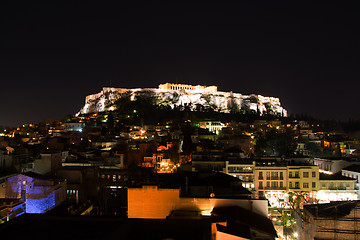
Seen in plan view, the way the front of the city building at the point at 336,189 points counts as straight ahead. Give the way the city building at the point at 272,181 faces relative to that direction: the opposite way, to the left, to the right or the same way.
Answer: the same way

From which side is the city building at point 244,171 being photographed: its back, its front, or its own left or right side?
front

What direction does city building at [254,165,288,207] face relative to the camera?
toward the camera

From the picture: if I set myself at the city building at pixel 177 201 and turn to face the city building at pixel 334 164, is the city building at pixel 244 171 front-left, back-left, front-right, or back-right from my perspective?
front-left

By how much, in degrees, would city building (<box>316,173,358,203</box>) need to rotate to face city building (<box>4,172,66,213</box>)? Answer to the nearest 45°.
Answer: approximately 45° to its right

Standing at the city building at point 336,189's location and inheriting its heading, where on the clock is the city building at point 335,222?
the city building at point 335,222 is roughly at 12 o'clock from the city building at point 336,189.

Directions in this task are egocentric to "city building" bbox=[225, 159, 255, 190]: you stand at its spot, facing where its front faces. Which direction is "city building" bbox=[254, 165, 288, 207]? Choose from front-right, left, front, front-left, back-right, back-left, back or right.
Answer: left

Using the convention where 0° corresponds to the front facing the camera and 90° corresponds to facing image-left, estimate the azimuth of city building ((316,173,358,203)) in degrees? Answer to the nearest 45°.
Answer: approximately 0°

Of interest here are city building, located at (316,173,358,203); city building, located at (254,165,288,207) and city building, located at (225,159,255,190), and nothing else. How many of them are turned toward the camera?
3

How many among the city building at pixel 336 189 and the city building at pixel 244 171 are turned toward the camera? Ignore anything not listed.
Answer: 2

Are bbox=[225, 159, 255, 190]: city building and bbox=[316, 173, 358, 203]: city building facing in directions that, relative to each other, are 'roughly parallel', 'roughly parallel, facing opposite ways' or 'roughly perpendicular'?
roughly parallel

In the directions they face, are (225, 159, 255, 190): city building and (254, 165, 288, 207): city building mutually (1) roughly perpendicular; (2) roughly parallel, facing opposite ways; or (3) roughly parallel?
roughly parallel

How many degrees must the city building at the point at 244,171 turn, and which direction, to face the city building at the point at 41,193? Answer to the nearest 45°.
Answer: approximately 45° to its right

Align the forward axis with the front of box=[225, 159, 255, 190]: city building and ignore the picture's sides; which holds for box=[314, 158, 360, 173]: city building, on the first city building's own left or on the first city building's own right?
on the first city building's own left
